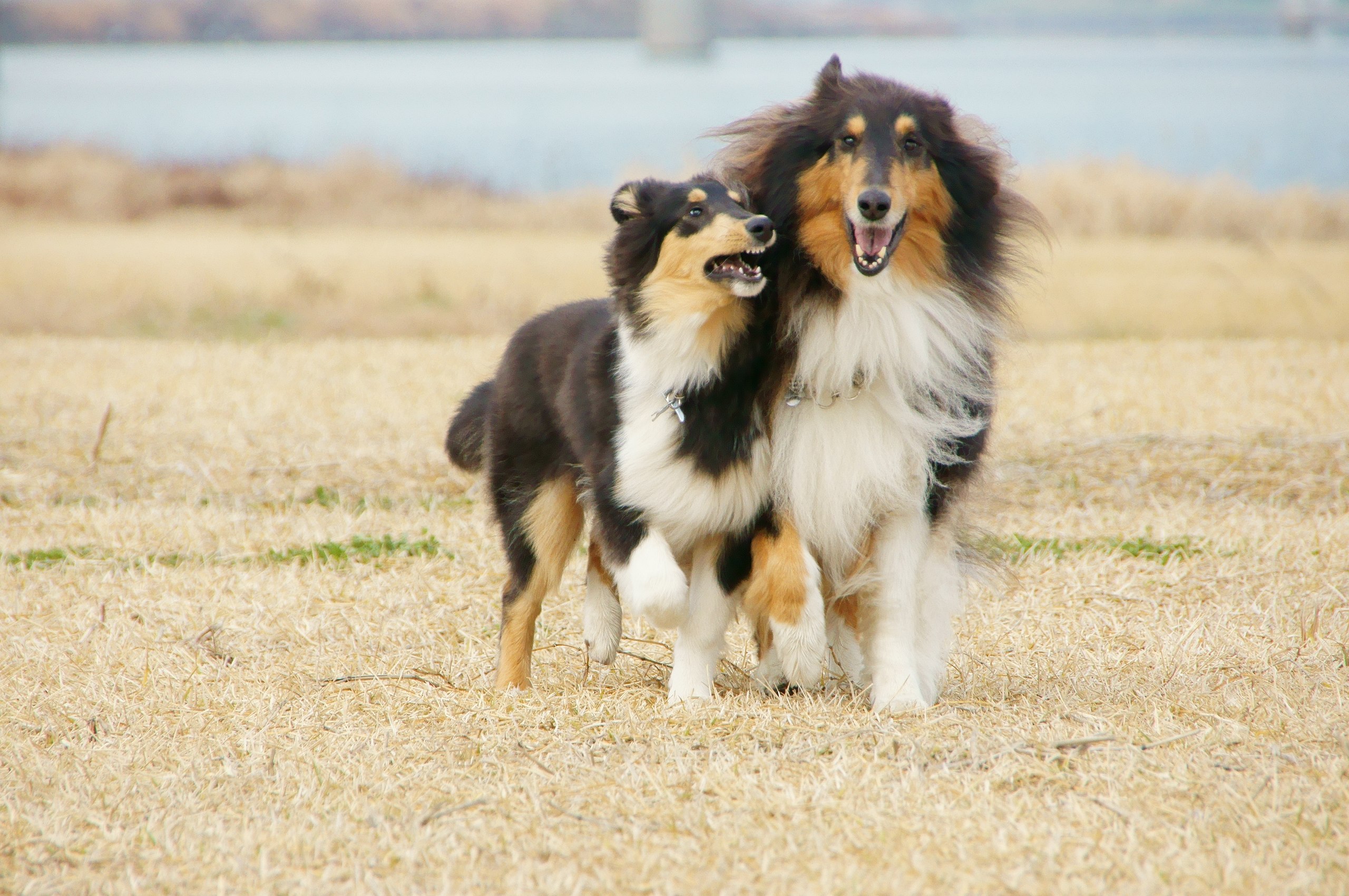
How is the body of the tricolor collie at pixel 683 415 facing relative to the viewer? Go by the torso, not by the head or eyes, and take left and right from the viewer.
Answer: facing the viewer and to the right of the viewer

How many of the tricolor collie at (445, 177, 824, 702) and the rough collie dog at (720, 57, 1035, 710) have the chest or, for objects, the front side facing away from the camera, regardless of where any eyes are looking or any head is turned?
0
